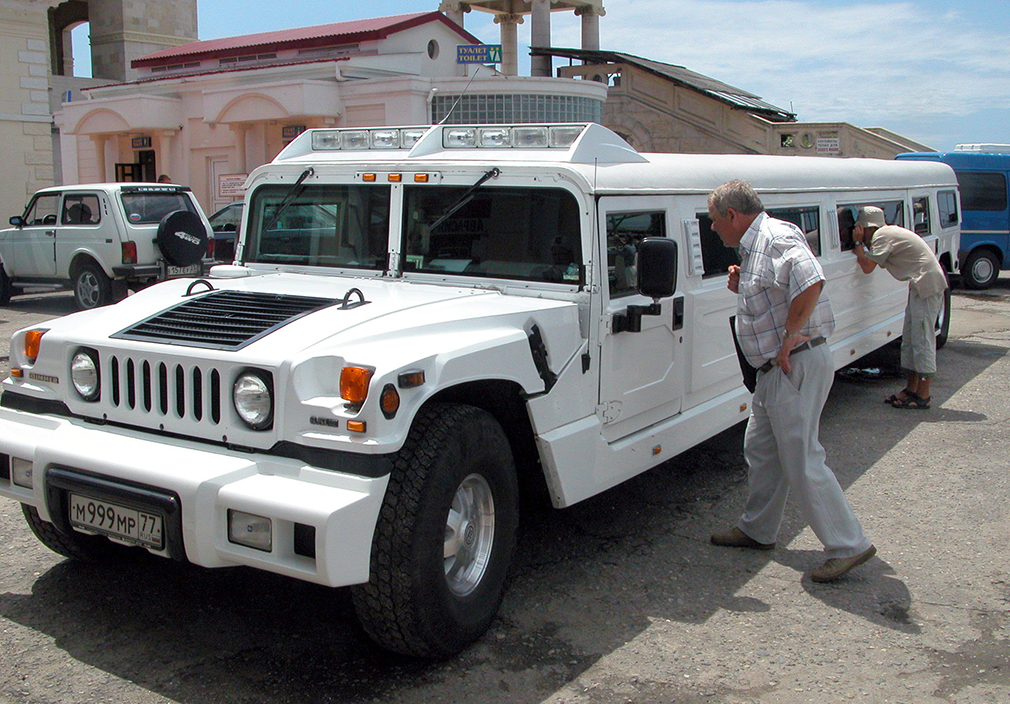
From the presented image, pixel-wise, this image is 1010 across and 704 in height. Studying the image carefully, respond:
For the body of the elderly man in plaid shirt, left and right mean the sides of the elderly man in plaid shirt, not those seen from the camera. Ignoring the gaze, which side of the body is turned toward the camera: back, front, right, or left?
left

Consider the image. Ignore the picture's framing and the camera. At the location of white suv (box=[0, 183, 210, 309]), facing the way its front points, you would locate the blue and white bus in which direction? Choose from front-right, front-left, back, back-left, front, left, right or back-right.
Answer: back-right

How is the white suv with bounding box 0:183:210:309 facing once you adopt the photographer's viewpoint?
facing away from the viewer and to the left of the viewer

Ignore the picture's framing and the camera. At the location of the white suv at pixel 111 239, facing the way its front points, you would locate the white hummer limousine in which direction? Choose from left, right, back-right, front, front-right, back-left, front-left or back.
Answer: back-left

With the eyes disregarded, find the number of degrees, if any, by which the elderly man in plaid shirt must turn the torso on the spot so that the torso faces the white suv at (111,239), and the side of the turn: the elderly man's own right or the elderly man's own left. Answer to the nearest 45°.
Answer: approximately 45° to the elderly man's own right

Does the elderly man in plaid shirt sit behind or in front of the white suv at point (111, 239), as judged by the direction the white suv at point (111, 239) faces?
behind

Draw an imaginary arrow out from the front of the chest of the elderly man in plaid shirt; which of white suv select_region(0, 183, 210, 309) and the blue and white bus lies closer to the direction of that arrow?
the white suv
